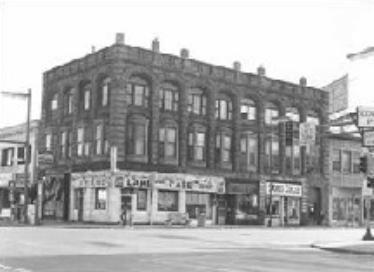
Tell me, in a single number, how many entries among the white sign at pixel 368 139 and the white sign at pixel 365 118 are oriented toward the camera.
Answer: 2

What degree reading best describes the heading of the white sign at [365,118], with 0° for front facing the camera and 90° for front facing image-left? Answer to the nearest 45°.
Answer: approximately 0°
